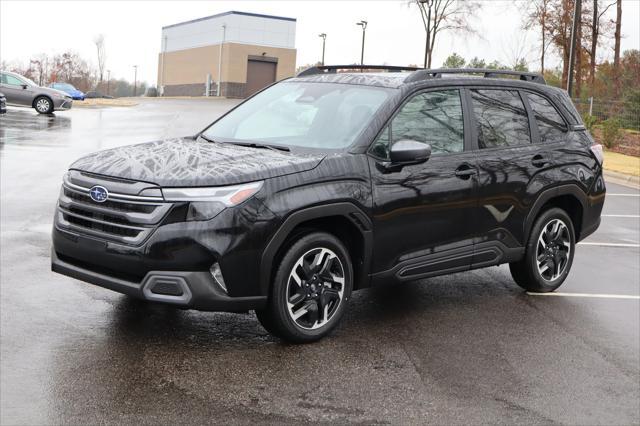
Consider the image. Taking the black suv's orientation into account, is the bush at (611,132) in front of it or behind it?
behind

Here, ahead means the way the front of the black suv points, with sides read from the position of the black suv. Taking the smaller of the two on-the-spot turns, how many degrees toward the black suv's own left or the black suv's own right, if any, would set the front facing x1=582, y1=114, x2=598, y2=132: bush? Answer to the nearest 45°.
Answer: approximately 135° to the black suv's own right

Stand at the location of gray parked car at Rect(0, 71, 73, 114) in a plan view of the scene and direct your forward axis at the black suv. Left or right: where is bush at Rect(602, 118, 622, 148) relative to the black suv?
left

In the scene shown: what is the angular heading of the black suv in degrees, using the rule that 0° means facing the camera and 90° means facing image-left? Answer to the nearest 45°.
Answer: approximately 45°
